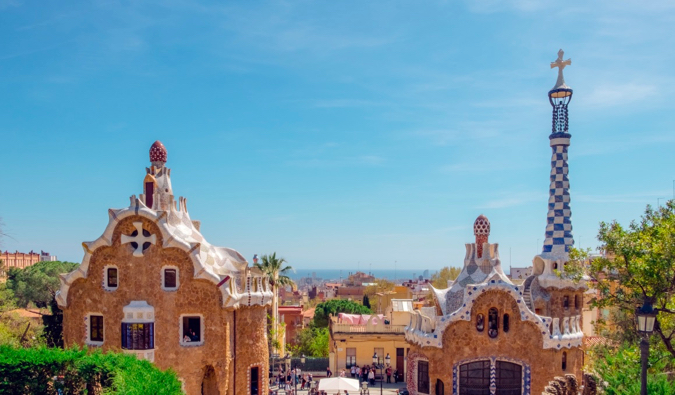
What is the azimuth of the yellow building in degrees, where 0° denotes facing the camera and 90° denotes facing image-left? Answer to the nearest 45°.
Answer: approximately 0°

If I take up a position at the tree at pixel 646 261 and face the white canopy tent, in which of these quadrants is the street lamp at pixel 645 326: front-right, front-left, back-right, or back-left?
back-left

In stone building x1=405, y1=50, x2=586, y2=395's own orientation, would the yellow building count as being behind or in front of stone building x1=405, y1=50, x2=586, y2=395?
behind

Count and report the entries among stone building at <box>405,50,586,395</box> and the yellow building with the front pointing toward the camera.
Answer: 2
